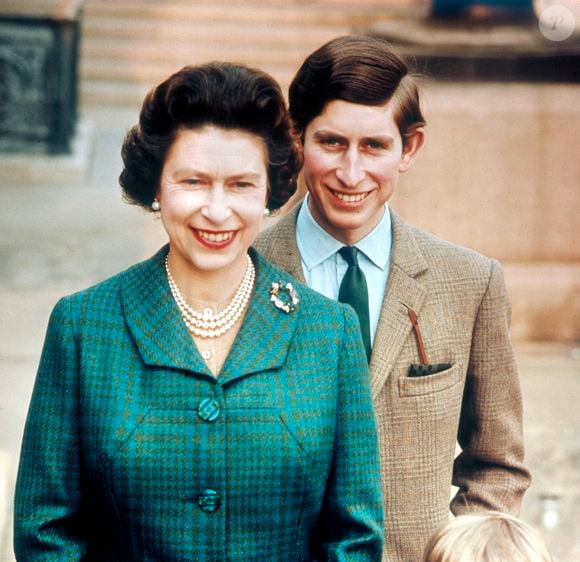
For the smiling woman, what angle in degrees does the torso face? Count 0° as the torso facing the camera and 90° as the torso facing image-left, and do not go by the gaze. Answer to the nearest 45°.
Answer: approximately 0°

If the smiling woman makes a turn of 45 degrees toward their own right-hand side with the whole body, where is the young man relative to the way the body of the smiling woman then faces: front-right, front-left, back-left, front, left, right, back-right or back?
back
